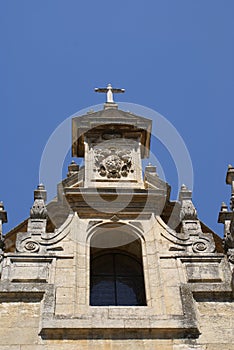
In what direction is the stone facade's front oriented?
toward the camera
